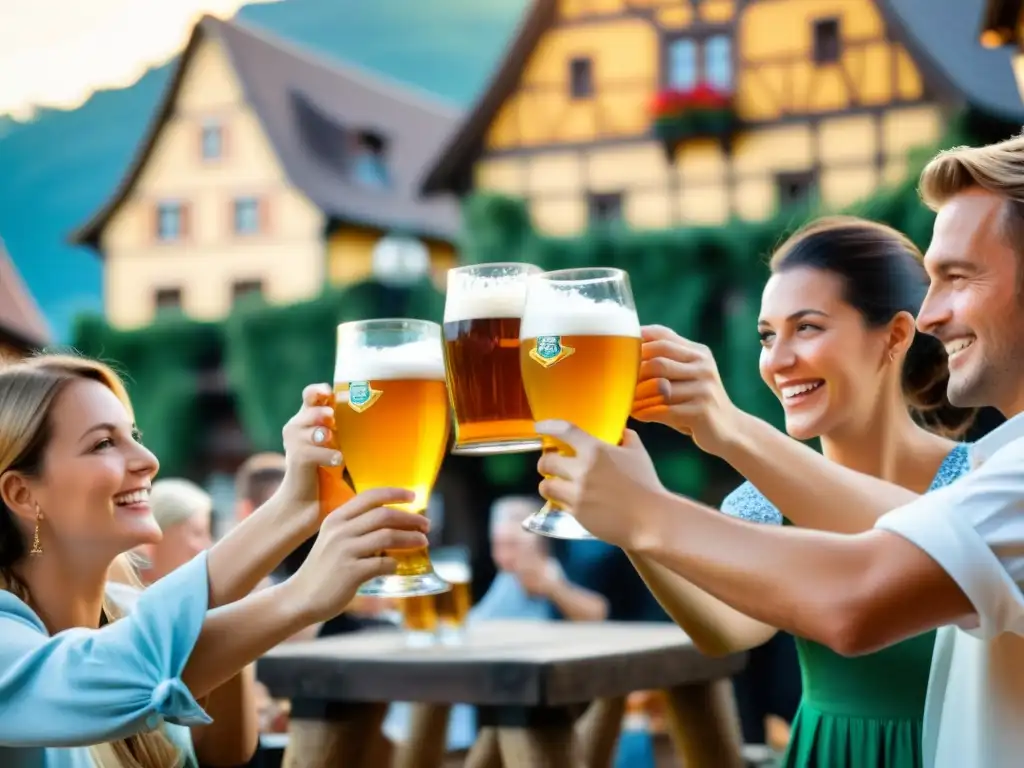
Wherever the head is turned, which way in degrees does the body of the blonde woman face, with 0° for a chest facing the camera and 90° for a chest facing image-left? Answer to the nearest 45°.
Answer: approximately 270°

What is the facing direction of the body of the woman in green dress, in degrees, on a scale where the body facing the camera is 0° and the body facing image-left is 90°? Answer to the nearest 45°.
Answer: approximately 45°

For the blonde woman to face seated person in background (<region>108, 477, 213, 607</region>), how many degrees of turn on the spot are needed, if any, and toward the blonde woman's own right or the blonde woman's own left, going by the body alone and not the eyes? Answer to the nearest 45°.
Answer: approximately 90° to the blonde woman's own left

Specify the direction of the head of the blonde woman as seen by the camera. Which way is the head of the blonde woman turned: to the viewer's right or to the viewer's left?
to the viewer's right

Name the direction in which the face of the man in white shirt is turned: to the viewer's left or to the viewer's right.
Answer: to the viewer's left

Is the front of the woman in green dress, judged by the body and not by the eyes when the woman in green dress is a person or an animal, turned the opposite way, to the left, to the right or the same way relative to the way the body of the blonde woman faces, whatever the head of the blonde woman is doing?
the opposite way

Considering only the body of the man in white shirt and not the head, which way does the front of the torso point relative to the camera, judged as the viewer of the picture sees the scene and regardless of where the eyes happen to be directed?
to the viewer's left
